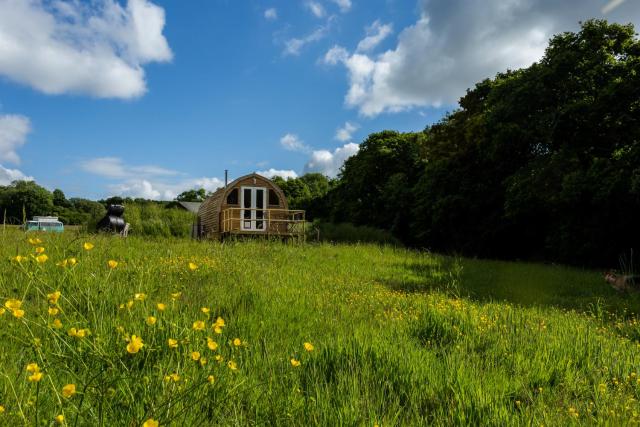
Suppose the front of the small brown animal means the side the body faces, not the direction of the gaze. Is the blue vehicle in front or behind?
in front

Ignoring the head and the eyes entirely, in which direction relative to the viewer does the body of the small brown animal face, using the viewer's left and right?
facing to the left of the viewer

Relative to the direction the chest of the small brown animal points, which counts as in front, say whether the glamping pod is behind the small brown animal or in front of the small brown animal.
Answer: in front
